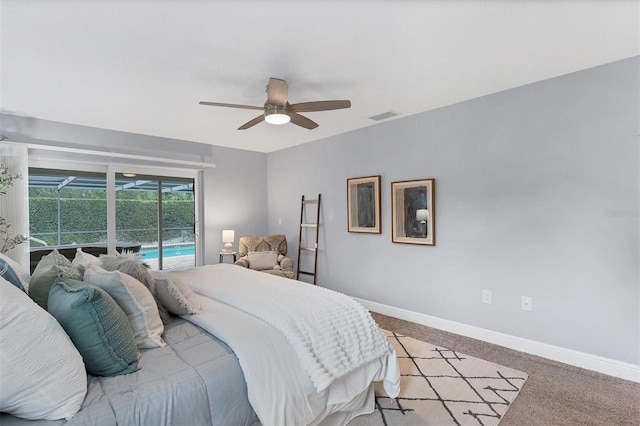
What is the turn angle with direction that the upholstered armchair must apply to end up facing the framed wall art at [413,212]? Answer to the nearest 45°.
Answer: approximately 45° to its left

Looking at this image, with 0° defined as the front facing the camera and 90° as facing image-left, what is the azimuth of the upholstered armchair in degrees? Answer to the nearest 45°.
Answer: approximately 0°

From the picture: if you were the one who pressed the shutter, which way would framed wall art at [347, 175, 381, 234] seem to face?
facing the viewer and to the left of the viewer

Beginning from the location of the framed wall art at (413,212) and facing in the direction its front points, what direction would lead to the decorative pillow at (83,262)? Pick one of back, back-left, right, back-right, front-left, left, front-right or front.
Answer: front

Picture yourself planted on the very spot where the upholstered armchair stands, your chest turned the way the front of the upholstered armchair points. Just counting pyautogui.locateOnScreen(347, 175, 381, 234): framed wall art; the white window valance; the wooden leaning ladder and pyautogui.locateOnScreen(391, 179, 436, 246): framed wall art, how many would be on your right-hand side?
1

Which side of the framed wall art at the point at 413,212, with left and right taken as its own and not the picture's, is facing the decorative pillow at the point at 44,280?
front

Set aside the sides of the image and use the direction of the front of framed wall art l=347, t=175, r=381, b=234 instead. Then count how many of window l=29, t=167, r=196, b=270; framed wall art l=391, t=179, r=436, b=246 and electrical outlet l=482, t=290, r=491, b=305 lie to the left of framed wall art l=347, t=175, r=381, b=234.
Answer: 2

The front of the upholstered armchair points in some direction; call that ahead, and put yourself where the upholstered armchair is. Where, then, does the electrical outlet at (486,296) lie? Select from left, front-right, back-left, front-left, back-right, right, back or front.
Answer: front-left

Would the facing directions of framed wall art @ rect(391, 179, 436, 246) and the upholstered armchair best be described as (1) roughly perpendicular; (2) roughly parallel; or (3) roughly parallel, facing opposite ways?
roughly perpendicular

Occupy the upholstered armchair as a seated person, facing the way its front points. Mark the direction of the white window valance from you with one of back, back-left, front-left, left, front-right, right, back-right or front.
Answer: right

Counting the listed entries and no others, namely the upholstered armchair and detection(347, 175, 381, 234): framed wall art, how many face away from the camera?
0

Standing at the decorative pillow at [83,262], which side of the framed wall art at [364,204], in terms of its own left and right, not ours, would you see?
front
